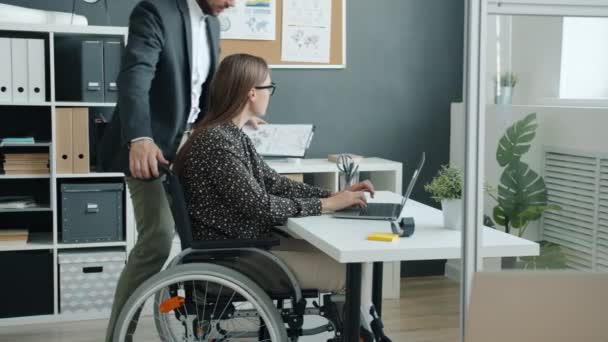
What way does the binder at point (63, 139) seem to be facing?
toward the camera

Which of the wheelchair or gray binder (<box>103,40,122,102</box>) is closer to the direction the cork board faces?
the wheelchair

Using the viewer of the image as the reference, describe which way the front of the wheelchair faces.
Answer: facing to the right of the viewer

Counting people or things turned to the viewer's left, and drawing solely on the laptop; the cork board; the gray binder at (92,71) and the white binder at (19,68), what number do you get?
1

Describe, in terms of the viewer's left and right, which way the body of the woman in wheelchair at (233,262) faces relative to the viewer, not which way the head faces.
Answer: facing to the right of the viewer

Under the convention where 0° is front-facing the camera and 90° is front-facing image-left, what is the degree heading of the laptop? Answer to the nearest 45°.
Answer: approximately 90°

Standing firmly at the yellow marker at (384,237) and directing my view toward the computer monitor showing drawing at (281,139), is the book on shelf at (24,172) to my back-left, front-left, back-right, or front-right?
front-left

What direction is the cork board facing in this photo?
toward the camera

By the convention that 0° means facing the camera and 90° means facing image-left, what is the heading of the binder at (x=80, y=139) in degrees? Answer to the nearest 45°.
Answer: approximately 0°

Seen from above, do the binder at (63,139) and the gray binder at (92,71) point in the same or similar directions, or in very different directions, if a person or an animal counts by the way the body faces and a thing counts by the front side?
same or similar directions

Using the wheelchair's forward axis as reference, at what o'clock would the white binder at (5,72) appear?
The white binder is roughly at 8 o'clock from the wheelchair.

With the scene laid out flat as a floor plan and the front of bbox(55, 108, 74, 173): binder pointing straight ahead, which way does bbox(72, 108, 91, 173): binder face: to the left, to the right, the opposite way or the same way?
the same way

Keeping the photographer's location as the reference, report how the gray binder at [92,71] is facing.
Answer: facing the viewer

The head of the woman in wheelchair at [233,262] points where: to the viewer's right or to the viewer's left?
to the viewer's right

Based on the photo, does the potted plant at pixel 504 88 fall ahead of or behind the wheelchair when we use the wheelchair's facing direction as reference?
ahead
